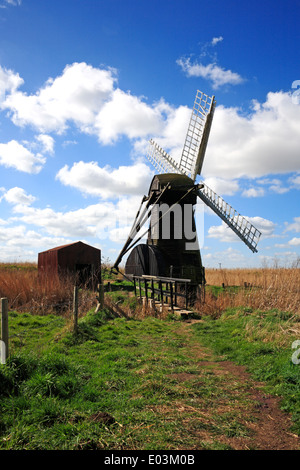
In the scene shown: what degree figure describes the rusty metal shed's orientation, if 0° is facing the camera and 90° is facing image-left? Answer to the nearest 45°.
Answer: approximately 315°
